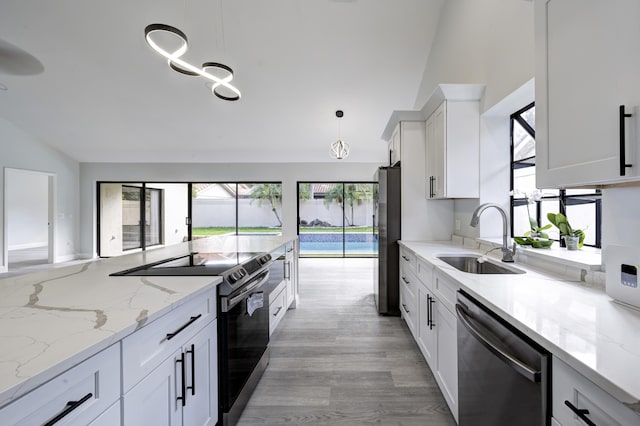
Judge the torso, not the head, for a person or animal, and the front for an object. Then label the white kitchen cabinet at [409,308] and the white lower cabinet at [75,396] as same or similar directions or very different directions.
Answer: very different directions

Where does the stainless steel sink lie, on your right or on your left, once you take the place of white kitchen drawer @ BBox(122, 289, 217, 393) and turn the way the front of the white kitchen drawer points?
on your left

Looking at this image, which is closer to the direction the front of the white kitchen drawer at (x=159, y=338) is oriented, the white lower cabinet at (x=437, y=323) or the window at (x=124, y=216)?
the white lower cabinet

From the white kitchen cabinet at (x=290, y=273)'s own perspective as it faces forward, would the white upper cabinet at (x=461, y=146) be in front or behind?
in front

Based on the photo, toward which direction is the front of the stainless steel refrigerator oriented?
to the viewer's left

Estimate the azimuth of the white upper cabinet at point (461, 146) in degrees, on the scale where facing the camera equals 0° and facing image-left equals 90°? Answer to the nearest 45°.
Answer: approximately 90°

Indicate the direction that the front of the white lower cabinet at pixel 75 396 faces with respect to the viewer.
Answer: facing the viewer and to the right of the viewer

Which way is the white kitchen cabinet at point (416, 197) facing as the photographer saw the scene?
facing to the left of the viewer

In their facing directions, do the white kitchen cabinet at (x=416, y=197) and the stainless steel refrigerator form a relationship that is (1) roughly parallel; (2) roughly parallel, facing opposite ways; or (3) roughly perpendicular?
roughly parallel

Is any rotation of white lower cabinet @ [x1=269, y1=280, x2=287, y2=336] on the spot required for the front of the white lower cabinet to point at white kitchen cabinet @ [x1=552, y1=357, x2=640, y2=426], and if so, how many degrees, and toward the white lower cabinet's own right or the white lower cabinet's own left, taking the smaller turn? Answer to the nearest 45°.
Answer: approximately 90° to the white lower cabinet's own right

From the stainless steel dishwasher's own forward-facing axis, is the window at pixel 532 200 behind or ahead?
behind

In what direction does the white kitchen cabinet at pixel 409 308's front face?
to the viewer's left

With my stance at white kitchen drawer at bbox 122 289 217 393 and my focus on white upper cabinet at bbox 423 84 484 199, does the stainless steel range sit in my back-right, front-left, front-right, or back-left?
front-left

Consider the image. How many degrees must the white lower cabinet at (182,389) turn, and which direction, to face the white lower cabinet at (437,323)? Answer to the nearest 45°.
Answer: approximately 45° to its left

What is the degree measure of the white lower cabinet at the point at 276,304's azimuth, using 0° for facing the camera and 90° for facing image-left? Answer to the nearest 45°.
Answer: approximately 270°

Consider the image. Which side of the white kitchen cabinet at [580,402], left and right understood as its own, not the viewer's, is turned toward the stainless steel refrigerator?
right

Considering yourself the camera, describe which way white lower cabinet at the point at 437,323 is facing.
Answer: facing to the left of the viewer

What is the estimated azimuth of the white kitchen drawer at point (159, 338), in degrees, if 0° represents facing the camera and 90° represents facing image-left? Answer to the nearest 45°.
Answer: approximately 315°

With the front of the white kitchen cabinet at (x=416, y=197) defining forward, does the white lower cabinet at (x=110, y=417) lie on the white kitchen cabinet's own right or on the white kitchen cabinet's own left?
on the white kitchen cabinet's own left

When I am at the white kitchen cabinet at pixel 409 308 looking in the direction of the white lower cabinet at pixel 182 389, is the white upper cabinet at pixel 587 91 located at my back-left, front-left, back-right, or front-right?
front-left
